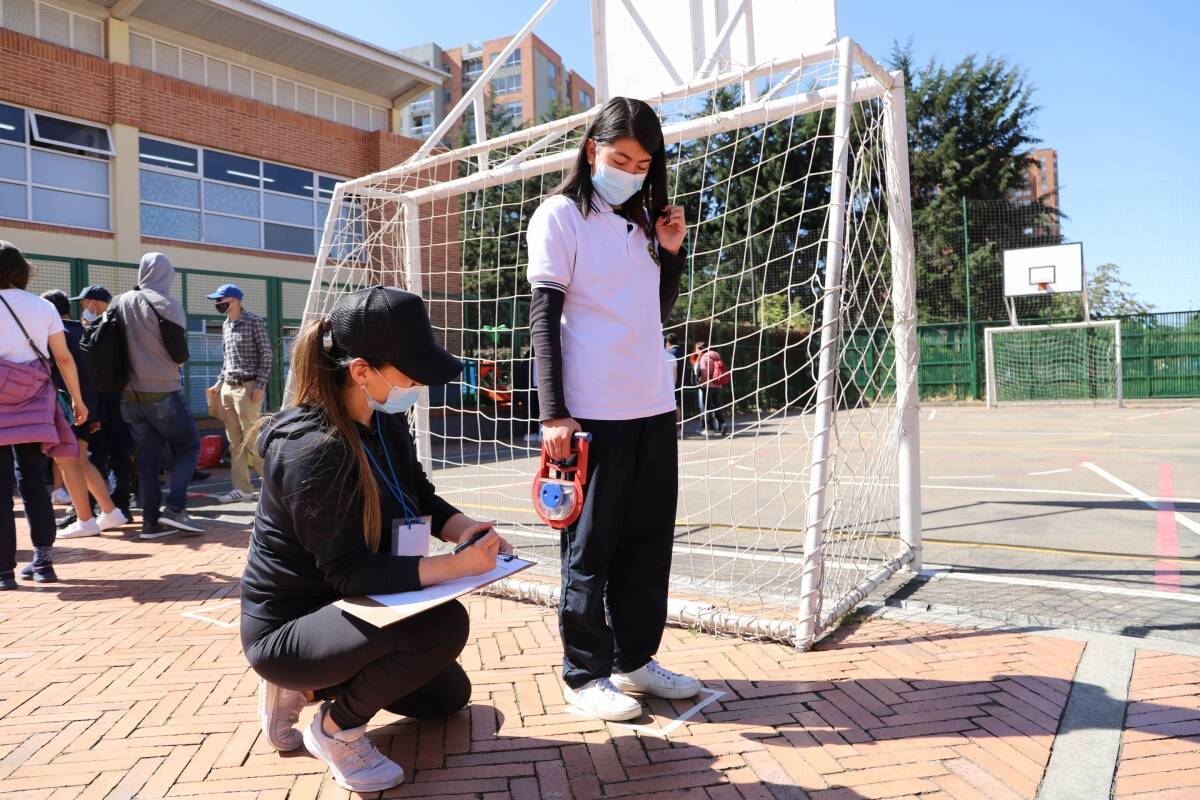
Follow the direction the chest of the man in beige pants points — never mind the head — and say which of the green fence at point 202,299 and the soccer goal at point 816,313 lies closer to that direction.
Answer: the soccer goal

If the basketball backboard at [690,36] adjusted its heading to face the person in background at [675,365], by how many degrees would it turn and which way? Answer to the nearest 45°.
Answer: approximately 45° to its left

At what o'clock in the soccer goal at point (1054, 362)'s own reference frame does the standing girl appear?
The standing girl is roughly at 12 o'clock from the soccer goal.

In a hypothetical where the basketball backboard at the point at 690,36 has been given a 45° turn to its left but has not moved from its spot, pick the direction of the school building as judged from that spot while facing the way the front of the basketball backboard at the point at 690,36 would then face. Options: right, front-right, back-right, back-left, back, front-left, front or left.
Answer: front-left

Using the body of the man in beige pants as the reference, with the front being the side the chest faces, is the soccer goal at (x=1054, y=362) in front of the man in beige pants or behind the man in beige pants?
behind

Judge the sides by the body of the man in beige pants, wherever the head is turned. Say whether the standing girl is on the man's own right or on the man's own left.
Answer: on the man's own left

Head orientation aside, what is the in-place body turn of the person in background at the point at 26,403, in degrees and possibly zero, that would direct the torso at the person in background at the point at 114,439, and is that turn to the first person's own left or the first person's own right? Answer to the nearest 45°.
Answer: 0° — they already face them

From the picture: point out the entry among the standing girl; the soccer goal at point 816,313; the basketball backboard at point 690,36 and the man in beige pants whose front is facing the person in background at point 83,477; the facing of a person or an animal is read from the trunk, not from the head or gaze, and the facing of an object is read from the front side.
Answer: the man in beige pants

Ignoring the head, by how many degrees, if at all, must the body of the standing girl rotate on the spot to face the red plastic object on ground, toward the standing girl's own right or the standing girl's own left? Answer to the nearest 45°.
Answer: approximately 180°

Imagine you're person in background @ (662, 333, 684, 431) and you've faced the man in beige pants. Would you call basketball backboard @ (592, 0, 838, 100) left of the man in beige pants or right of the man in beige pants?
left
